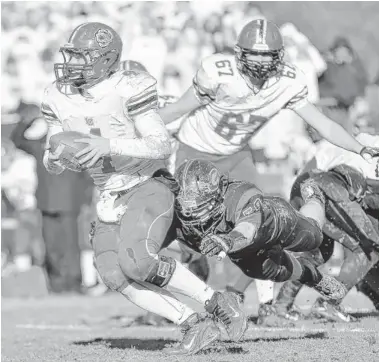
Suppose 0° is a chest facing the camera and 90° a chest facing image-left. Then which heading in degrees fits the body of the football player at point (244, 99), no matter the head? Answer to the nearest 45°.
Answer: approximately 0°

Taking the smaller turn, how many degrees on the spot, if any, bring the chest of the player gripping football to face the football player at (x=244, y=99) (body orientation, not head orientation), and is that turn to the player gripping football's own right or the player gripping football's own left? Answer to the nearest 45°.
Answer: approximately 180°

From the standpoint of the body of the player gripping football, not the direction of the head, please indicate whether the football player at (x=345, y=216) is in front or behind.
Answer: behind

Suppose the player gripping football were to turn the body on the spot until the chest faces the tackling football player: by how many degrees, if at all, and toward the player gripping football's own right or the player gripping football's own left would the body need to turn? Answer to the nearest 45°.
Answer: approximately 135° to the player gripping football's own left

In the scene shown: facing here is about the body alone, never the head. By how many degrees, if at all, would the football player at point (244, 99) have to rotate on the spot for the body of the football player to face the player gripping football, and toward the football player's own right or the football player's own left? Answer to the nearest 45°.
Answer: approximately 45° to the football player's own right

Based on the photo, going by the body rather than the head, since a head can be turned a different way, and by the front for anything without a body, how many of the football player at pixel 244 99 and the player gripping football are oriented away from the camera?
0
